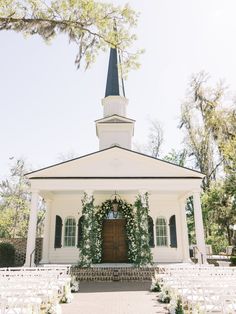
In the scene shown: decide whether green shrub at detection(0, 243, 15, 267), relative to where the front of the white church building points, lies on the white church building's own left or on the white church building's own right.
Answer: on the white church building's own right

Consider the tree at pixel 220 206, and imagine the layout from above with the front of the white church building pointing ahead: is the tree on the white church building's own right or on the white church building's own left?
on the white church building's own left

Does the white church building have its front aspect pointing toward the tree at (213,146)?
no

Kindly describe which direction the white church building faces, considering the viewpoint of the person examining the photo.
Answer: facing the viewer
